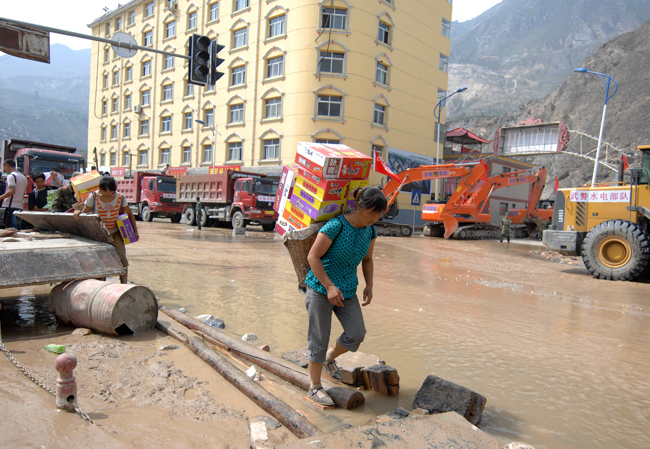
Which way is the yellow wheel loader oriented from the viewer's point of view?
to the viewer's right

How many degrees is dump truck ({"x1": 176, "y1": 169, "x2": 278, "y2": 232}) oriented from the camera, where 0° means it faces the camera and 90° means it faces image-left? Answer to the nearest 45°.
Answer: approximately 315°

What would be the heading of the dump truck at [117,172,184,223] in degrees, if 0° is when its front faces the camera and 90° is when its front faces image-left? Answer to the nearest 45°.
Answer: approximately 315°

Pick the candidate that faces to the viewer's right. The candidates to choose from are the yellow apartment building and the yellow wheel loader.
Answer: the yellow wheel loader

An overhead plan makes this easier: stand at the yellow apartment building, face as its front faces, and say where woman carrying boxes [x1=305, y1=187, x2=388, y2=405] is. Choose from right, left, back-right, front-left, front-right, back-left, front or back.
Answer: front-left

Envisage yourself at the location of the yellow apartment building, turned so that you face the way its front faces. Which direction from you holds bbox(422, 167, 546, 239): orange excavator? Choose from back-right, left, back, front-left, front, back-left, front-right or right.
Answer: left

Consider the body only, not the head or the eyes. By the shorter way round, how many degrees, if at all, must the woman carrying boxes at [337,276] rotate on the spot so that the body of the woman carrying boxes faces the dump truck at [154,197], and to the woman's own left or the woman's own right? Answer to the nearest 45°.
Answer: approximately 180°
